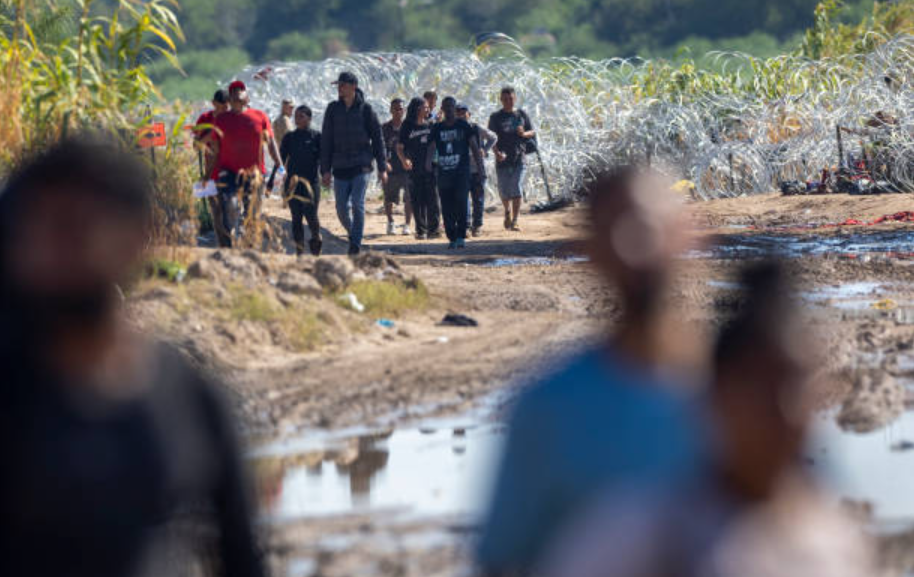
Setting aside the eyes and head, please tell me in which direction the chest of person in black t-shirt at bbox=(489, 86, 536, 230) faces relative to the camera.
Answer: toward the camera

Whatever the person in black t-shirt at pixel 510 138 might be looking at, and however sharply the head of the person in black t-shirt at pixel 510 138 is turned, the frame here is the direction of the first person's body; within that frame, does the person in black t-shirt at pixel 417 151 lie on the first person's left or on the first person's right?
on the first person's right

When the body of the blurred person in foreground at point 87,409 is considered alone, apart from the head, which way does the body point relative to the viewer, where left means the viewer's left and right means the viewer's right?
facing the viewer and to the left of the viewer

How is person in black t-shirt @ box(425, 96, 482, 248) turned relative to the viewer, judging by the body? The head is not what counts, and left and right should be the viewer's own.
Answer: facing the viewer

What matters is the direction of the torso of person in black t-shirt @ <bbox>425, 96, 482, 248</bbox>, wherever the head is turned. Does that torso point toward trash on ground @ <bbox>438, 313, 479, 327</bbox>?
yes

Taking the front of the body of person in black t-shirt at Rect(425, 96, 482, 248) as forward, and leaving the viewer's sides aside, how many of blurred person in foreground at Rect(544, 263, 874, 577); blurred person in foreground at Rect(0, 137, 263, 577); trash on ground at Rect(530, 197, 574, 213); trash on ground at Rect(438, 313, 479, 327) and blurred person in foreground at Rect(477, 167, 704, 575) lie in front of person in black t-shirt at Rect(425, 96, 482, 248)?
4

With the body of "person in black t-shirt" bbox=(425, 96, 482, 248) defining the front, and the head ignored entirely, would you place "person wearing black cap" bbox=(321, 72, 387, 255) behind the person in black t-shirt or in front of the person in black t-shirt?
in front

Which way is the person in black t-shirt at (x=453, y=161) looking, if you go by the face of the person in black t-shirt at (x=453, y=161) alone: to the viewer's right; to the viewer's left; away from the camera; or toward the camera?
toward the camera
